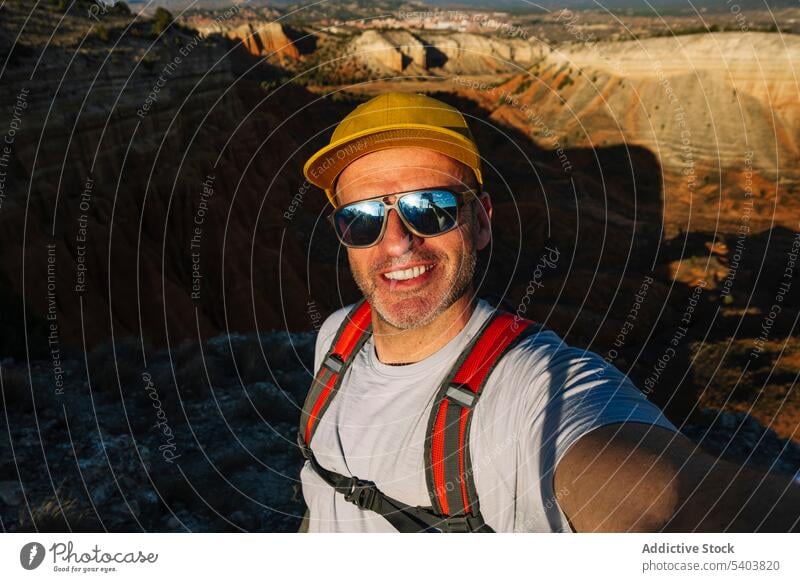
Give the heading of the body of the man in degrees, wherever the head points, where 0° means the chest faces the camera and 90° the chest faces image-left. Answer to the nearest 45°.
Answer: approximately 45°
